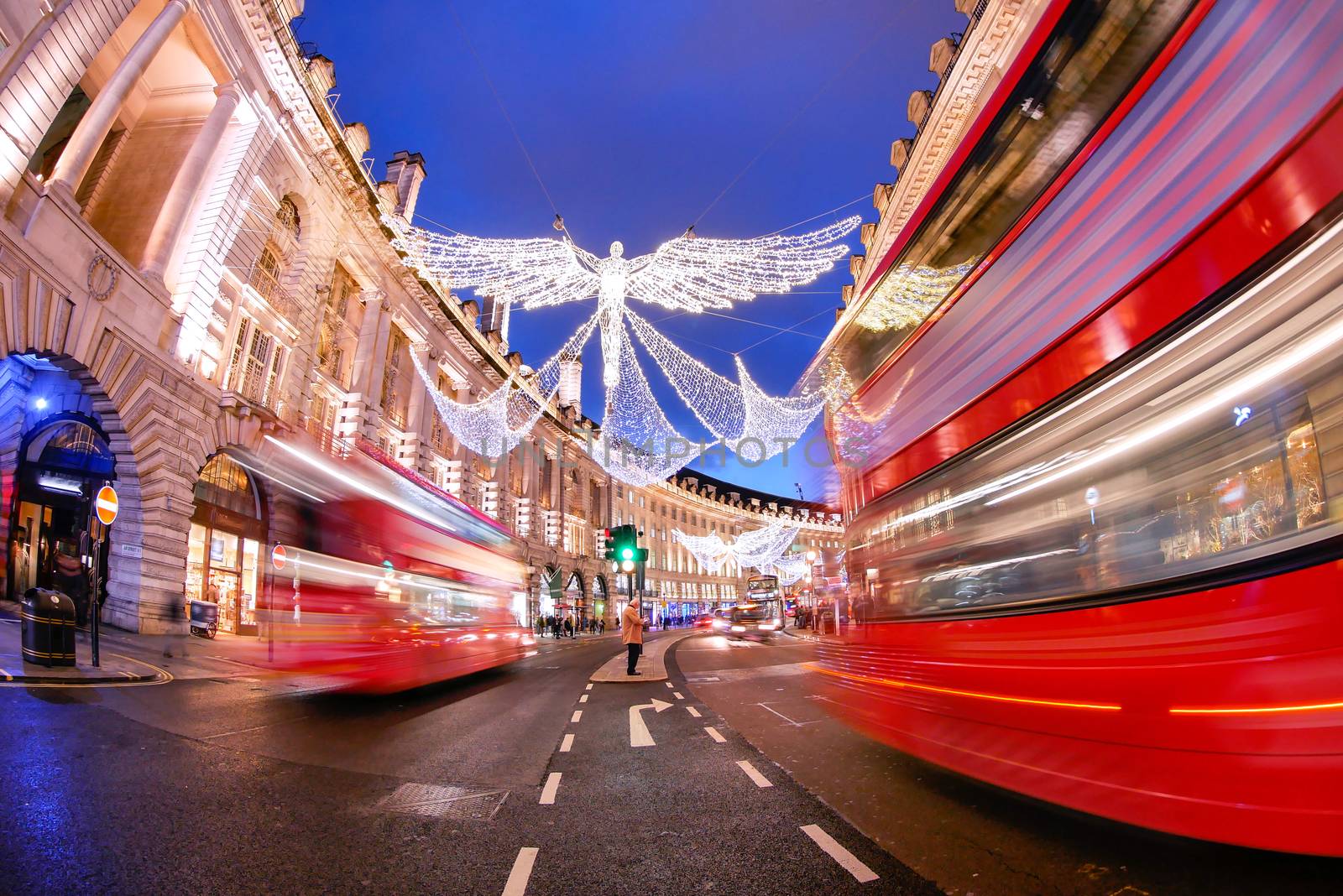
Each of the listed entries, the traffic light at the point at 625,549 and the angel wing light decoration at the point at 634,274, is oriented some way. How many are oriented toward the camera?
2

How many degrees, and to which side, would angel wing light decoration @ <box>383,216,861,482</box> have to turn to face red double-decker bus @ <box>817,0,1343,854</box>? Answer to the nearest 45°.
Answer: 0° — it already faces it

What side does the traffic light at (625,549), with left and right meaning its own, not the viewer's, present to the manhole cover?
front

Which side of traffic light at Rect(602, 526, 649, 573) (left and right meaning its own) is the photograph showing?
front

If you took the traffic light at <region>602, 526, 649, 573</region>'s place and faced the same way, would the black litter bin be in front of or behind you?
in front
